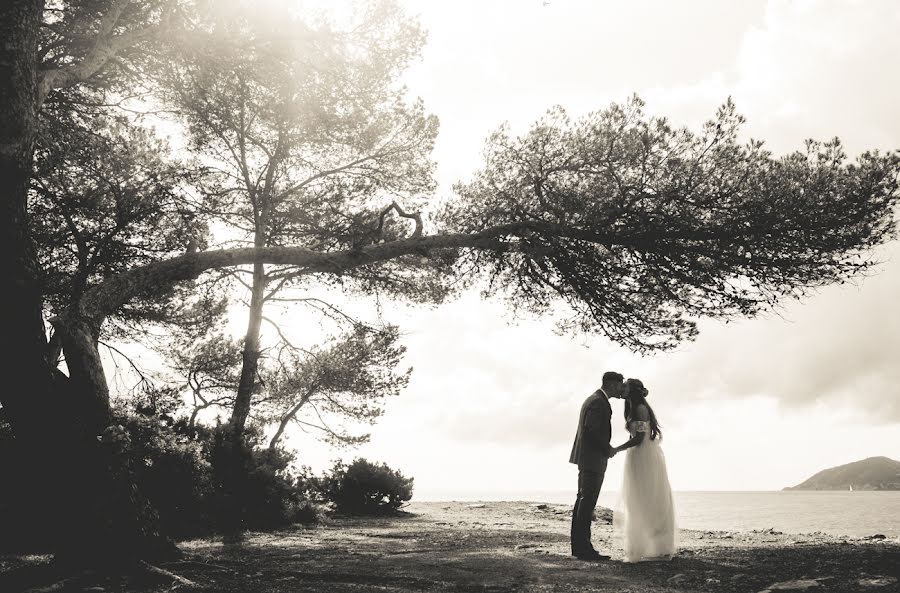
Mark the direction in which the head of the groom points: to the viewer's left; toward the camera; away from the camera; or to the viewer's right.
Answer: to the viewer's right

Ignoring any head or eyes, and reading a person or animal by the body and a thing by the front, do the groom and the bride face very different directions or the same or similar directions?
very different directions

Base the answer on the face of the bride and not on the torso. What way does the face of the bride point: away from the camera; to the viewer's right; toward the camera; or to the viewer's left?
to the viewer's left

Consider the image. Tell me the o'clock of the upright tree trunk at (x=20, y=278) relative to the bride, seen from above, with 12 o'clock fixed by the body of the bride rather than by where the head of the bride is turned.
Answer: The upright tree trunk is roughly at 11 o'clock from the bride.

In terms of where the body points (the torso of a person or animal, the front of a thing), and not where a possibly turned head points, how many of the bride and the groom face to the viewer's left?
1

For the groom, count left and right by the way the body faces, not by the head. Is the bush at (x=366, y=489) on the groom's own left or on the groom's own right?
on the groom's own left

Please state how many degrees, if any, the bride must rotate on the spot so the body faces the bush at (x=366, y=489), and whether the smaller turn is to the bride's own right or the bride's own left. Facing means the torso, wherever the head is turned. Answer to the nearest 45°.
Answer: approximately 45° to the bride's own right

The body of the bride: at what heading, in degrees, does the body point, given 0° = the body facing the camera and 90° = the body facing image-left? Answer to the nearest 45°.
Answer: approximately 90°

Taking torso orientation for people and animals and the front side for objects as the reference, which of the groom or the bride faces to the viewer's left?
the bride

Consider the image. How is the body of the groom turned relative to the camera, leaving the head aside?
to the viewer's right
